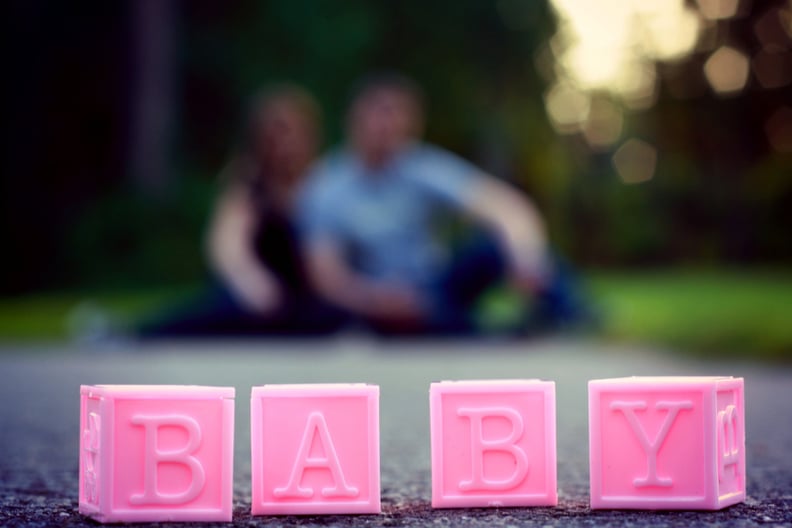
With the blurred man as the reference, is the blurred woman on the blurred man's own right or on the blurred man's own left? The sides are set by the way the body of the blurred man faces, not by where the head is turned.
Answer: on the blurred man's own right

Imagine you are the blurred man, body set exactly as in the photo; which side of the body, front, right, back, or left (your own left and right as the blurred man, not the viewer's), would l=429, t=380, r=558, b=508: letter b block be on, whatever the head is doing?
front

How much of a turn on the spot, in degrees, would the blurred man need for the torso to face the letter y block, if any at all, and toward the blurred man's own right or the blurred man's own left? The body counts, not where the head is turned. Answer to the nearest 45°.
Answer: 0° — they already face it

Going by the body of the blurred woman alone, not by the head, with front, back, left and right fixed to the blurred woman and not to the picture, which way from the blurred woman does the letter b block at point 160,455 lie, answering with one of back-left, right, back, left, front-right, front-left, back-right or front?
front-right

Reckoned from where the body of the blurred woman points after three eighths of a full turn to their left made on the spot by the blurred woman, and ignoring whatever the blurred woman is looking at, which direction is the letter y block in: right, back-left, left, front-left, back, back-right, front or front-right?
back

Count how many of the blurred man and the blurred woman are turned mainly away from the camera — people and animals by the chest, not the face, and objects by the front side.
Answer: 0

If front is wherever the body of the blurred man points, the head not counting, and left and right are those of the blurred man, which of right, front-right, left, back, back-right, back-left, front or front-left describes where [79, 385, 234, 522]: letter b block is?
front

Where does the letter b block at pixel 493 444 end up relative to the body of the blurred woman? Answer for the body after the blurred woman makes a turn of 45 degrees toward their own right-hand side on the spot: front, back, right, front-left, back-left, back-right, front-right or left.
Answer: front

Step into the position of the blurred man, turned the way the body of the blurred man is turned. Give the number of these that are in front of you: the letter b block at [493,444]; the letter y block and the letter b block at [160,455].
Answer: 3

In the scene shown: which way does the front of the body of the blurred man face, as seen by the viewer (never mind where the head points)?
toward the camera

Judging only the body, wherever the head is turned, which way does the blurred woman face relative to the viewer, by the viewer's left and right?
facing the viewer and to the right of the viewer
